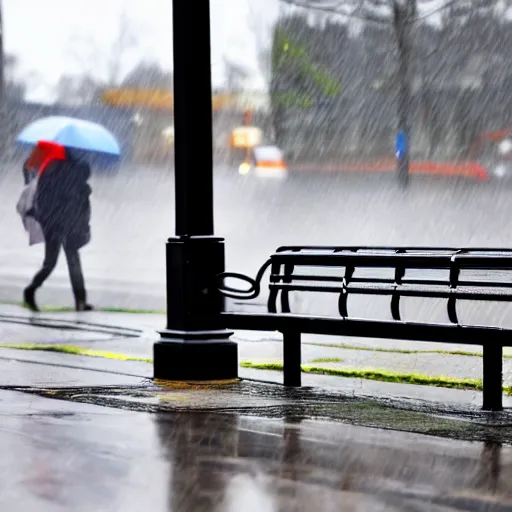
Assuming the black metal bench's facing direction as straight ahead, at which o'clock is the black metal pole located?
The black metal pole is roughly at 2 o'clock from the black metal bench.

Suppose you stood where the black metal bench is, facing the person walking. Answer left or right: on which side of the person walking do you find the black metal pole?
left

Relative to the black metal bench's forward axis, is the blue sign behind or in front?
behind

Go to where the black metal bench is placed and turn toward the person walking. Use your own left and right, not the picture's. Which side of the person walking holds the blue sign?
right
